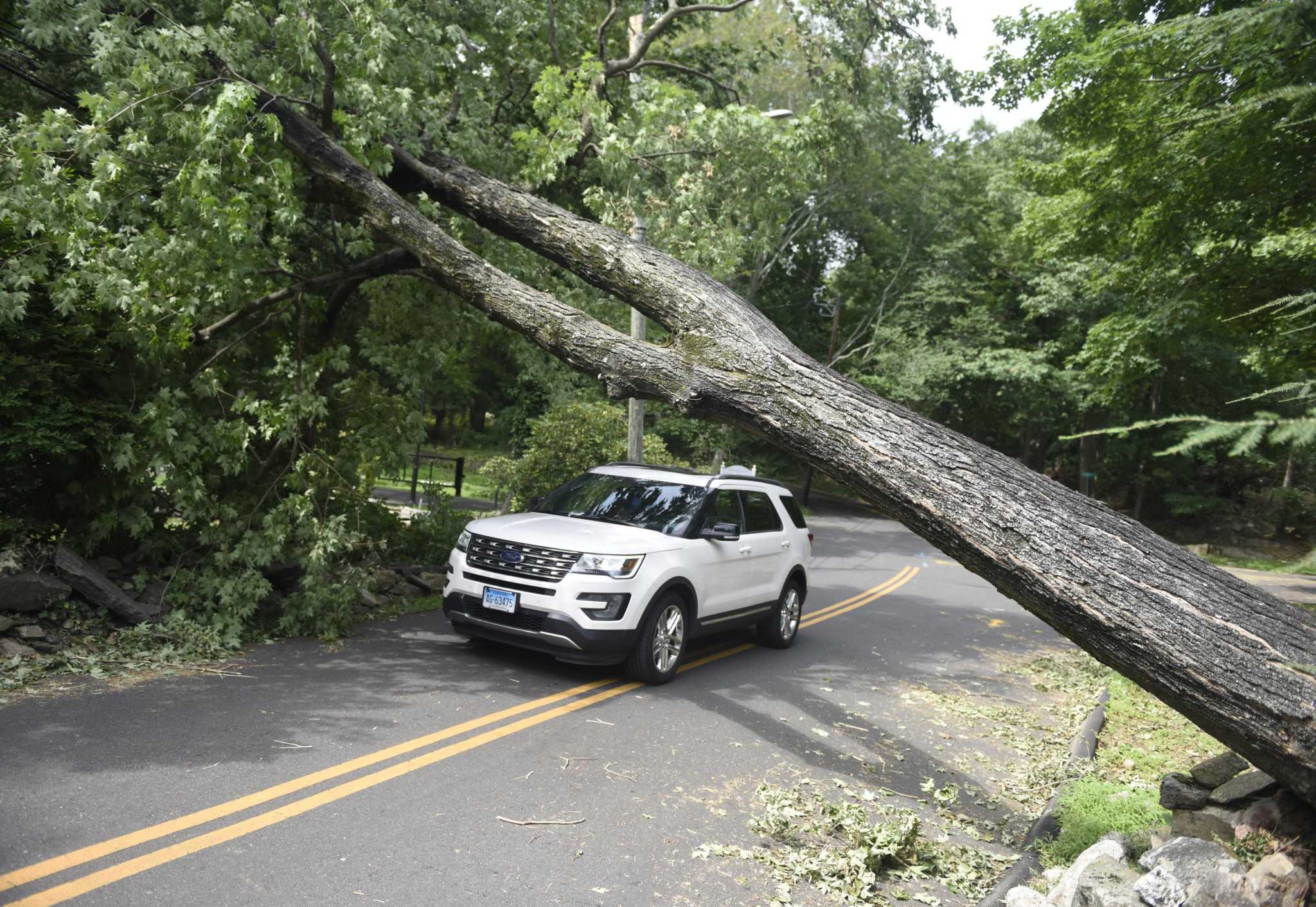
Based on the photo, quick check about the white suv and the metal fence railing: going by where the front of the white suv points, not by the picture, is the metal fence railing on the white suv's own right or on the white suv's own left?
on the white suv's own right

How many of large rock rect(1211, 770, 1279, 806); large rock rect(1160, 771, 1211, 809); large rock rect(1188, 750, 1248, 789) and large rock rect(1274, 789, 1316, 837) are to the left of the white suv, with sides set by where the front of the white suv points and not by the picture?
4

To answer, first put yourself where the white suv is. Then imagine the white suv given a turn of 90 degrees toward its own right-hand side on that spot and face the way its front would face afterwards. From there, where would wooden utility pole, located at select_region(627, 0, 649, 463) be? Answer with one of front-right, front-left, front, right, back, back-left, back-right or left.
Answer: front-right

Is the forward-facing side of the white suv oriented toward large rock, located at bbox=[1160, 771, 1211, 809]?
no

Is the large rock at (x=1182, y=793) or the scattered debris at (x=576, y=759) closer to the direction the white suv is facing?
the scattered debris

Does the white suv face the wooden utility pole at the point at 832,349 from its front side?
no

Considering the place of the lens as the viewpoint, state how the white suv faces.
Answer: facing the viewer and to the left of the viewer

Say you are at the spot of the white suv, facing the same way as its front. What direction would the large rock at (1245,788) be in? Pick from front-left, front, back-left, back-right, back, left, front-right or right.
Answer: left

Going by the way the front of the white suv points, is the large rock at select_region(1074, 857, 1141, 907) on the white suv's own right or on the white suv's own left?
on the white suv's own left

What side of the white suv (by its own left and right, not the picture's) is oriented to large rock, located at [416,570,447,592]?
right

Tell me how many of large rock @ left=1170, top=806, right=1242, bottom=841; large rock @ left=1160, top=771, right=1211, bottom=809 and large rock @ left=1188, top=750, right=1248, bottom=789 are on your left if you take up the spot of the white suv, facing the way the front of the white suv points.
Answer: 3

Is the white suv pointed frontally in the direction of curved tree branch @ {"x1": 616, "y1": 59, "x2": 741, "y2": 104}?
no

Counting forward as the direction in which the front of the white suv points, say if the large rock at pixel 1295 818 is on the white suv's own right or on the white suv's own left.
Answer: on the white suv's own left

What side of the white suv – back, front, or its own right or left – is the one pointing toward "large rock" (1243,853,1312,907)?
left

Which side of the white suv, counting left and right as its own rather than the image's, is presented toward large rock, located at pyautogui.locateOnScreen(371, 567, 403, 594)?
right

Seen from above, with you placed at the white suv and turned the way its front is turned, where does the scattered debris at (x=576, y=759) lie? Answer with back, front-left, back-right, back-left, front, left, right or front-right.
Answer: front-left

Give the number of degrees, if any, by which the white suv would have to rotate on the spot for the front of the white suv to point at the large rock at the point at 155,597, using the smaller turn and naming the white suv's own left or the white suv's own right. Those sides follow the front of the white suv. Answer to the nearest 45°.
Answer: approximately 45° to the white suv's own right

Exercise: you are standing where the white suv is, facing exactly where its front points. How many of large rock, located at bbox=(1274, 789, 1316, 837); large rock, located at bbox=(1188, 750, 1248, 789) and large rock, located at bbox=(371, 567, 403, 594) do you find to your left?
2

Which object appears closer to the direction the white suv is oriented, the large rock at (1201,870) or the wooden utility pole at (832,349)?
the large rock
